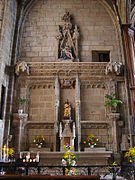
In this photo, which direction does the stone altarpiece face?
toward the camera
